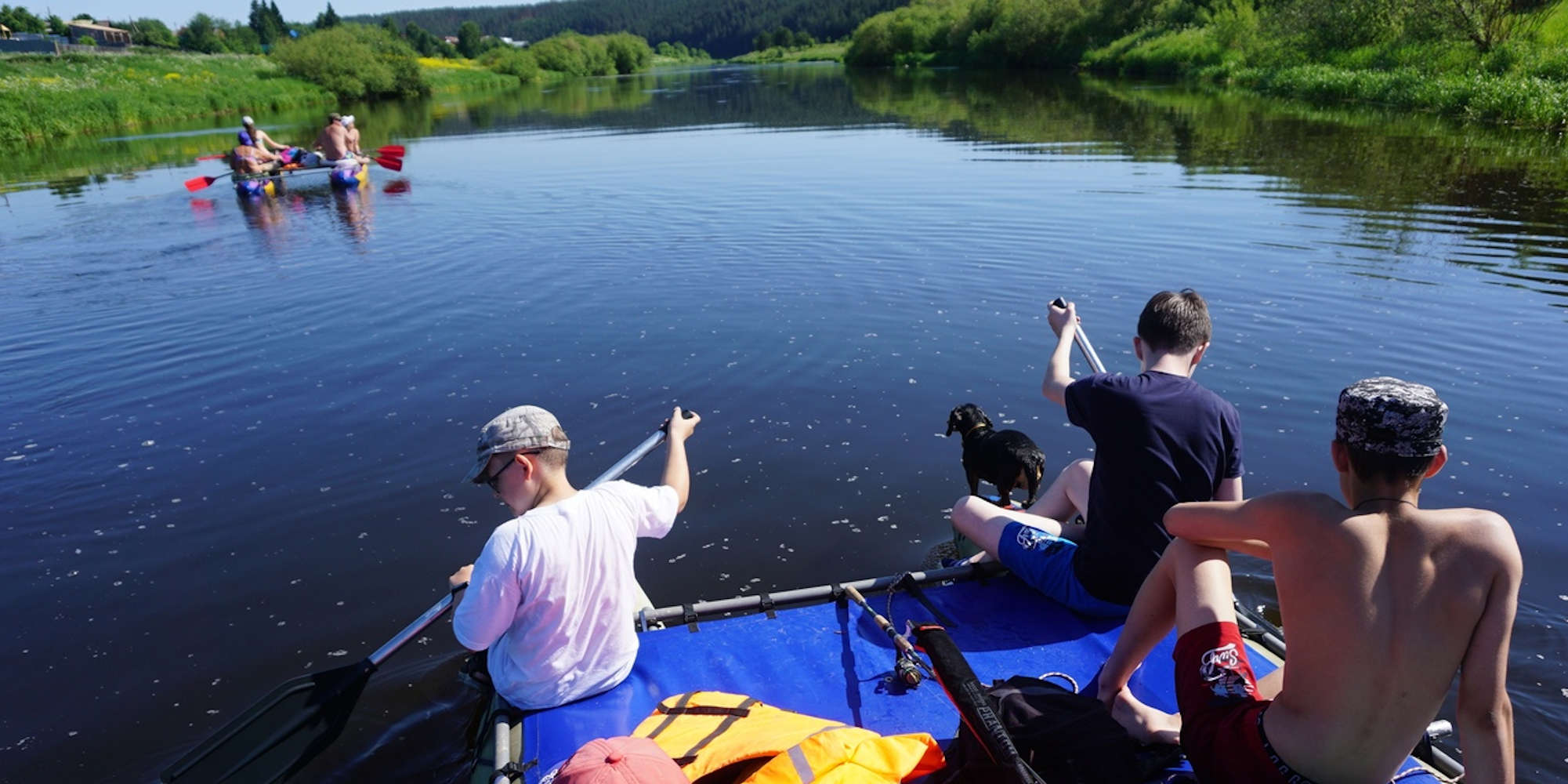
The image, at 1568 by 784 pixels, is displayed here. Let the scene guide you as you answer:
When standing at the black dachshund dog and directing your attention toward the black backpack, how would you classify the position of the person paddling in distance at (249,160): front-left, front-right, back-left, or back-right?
back-right

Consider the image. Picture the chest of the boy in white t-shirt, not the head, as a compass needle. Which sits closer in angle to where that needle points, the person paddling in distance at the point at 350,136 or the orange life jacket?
the person paddling in distance

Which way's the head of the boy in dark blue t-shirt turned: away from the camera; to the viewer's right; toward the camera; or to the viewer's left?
away from the camera

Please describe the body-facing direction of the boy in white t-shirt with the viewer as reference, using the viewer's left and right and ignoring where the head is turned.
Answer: facing away from the viewer and to the left of the viewer

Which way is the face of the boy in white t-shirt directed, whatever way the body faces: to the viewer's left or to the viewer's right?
to the viewer's left

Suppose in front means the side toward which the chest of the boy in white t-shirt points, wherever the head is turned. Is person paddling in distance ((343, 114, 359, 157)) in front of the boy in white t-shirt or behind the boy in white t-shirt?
in front

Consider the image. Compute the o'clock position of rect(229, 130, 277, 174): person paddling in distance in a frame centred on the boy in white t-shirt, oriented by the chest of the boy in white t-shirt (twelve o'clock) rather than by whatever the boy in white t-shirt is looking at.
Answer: The person paddling in distance is roughly at 1 o'clock from the boy in white t-shirt.

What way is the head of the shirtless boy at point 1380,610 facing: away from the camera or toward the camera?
away from the camera

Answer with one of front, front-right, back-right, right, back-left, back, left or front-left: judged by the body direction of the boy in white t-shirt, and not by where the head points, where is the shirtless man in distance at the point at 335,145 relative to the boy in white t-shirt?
front-right
